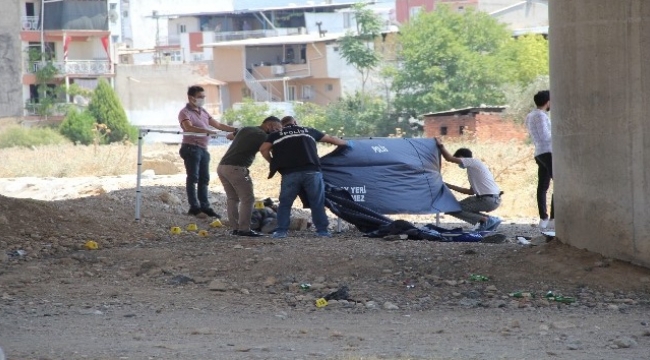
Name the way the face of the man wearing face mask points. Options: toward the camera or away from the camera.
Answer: toward the camera

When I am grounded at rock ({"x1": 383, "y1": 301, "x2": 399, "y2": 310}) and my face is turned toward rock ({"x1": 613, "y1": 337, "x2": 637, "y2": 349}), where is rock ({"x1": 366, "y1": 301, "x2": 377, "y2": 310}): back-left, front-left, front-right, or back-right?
back-right

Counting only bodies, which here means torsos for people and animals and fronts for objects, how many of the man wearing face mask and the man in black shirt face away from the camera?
1

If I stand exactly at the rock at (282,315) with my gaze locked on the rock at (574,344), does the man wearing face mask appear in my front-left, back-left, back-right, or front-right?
back-left

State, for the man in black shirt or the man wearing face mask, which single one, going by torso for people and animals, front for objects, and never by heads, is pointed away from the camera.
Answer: the man in black shirt

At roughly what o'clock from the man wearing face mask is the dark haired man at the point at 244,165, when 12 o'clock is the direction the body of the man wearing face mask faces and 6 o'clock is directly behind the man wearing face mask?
The dark haired man is roughly at 1 o'clock from the man wearing face mask.

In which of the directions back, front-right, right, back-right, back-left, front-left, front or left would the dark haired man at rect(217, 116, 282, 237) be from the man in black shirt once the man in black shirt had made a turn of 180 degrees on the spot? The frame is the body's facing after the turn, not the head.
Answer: back-right

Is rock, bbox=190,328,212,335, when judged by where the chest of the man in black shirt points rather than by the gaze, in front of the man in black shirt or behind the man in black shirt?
behind

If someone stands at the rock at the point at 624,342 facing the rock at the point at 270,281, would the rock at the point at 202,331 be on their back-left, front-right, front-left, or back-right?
front-left

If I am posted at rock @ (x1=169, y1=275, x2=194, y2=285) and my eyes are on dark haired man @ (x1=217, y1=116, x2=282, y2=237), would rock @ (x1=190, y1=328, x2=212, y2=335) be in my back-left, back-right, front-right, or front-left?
back-right

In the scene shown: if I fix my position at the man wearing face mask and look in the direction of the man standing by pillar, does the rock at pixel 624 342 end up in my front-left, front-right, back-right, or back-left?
front-right

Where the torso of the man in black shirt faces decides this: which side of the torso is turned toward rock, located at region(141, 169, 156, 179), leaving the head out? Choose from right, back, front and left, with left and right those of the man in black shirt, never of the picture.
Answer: front

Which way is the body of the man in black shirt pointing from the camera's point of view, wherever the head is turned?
away from the camera

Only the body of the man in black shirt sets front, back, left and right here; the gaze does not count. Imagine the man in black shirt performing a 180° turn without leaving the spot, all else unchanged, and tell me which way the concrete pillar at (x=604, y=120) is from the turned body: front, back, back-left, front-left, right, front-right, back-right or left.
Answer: front-left

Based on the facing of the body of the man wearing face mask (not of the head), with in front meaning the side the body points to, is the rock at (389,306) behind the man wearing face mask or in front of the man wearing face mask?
in front

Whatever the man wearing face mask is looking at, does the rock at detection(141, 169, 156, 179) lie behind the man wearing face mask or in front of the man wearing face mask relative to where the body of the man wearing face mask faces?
behind

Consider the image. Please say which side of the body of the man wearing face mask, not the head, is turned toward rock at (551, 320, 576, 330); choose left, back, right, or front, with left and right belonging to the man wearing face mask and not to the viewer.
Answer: front

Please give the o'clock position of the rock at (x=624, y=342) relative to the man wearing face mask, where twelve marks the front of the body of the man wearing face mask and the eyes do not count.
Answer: The rock is roughly at 1 o'clock from the man wearing face mask.

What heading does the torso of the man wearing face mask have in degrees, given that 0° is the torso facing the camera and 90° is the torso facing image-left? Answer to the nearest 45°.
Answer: approximately 315°
